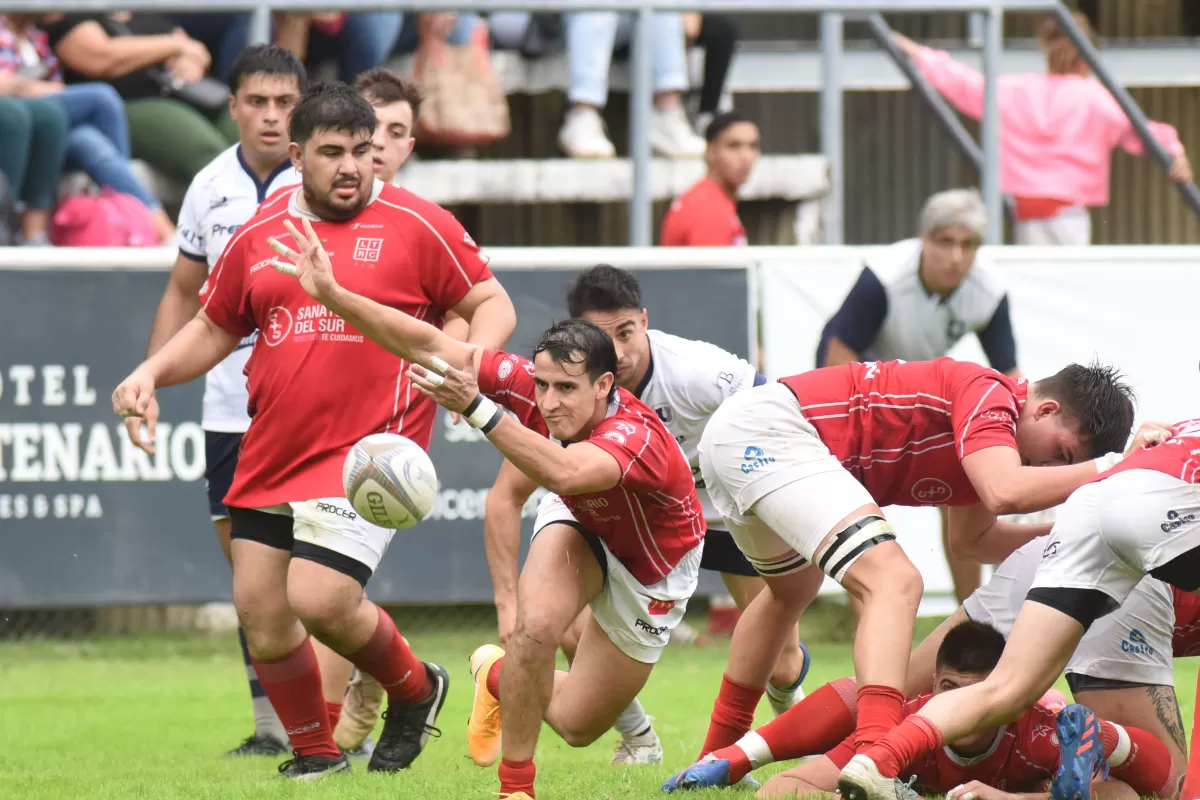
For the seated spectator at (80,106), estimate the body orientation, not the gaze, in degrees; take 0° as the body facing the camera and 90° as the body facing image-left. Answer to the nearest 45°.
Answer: approximately 315°

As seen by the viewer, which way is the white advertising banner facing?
toward the camera

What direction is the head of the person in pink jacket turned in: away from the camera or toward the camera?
away from the camera

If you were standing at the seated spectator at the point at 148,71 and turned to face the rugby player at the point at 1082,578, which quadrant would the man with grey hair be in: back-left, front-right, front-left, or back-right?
front-left

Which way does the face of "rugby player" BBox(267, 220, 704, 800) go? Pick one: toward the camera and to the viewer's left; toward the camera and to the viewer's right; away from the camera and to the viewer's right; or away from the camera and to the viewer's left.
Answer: toward the camera and to the viewer's left

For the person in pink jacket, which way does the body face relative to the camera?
away from the camera

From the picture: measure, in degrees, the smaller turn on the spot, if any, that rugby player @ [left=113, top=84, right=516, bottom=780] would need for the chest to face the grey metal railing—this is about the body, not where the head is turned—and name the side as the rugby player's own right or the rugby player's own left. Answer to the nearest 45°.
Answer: approximately 135° to the rugby player's own left

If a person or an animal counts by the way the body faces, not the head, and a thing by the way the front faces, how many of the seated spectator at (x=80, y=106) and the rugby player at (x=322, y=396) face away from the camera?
0

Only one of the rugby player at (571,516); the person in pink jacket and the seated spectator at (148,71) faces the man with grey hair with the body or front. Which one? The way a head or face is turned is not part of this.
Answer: the seated spectator

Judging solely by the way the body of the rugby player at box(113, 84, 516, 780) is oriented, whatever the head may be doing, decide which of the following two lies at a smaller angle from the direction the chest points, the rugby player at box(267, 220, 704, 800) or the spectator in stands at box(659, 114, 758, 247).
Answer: the rugby player

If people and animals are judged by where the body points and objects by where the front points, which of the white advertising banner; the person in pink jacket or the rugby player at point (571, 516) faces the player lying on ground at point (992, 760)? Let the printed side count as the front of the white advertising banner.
the white advertising banner

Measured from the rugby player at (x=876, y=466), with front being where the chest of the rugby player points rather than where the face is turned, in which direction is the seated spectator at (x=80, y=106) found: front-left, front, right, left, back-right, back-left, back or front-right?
back-left

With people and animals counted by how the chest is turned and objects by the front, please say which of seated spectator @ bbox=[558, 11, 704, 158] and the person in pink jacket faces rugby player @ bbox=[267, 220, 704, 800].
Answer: the seated spectator

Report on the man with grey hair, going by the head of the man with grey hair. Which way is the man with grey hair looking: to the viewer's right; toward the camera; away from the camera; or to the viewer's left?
toward the camera

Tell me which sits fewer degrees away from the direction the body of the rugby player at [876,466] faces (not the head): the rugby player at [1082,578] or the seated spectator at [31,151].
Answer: the rugby player

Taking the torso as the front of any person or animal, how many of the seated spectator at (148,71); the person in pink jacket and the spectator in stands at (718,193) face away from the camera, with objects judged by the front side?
1

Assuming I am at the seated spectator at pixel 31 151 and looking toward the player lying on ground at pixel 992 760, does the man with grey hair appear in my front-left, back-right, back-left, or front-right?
front-left

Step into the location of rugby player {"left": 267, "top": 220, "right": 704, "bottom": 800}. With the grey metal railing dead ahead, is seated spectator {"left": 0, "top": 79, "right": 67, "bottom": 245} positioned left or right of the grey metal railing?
left

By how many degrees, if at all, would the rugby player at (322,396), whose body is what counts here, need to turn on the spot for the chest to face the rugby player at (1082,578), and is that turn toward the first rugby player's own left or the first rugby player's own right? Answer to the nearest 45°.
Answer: approximately 45° to the first rugby player's own left

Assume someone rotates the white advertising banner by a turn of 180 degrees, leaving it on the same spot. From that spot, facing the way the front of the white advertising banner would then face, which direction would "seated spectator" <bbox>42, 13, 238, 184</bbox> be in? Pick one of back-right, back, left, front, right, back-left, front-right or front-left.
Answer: left

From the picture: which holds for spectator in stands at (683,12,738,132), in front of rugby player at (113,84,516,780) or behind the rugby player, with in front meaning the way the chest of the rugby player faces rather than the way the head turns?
behind
